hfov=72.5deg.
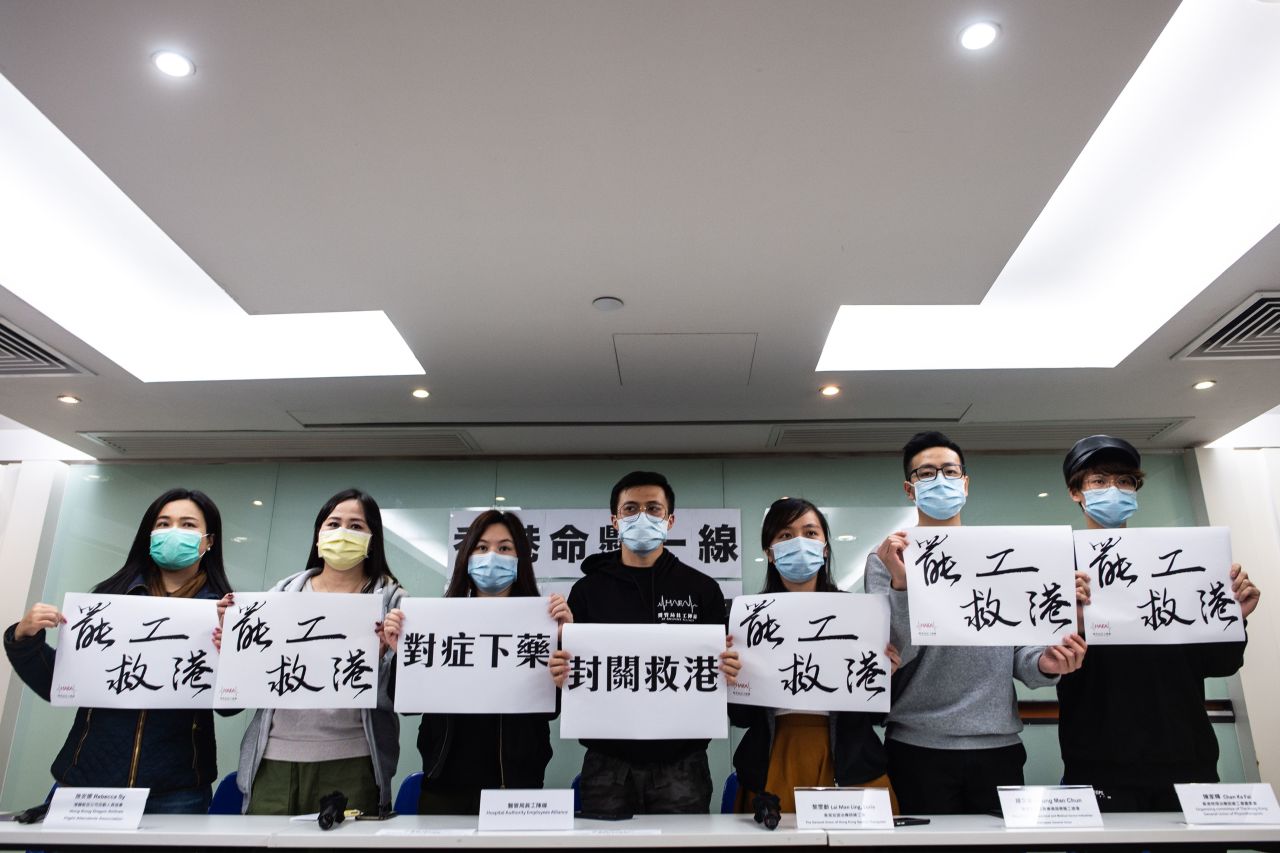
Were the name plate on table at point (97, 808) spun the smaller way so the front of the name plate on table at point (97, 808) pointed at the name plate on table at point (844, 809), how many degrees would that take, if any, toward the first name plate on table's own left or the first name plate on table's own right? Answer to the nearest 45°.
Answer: approximately 45° to the first name plate on table's own left

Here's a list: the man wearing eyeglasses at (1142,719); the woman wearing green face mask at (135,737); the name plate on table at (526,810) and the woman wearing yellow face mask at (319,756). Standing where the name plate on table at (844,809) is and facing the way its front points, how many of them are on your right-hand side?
3

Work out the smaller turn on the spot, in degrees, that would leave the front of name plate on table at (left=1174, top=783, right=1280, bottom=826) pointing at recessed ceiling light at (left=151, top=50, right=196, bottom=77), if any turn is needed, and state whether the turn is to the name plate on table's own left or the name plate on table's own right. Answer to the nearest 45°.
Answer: approximately 45° to the name plate on table's own right

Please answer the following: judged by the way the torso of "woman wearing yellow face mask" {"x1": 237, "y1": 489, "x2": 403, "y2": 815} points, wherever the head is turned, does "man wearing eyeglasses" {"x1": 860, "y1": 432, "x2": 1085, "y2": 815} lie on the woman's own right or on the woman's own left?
on the woman's own left

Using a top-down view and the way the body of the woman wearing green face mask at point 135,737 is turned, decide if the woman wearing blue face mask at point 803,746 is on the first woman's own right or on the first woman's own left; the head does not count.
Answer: on the first woman's own left

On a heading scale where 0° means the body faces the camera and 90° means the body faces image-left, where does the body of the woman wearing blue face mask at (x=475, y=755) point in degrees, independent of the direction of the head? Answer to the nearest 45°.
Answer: approximately 0°

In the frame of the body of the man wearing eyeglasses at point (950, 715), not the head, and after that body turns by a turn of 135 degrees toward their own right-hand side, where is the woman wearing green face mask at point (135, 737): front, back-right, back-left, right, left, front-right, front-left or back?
front-left

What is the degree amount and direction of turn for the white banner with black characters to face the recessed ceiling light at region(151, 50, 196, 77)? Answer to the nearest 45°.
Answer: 0° — it already faces it
